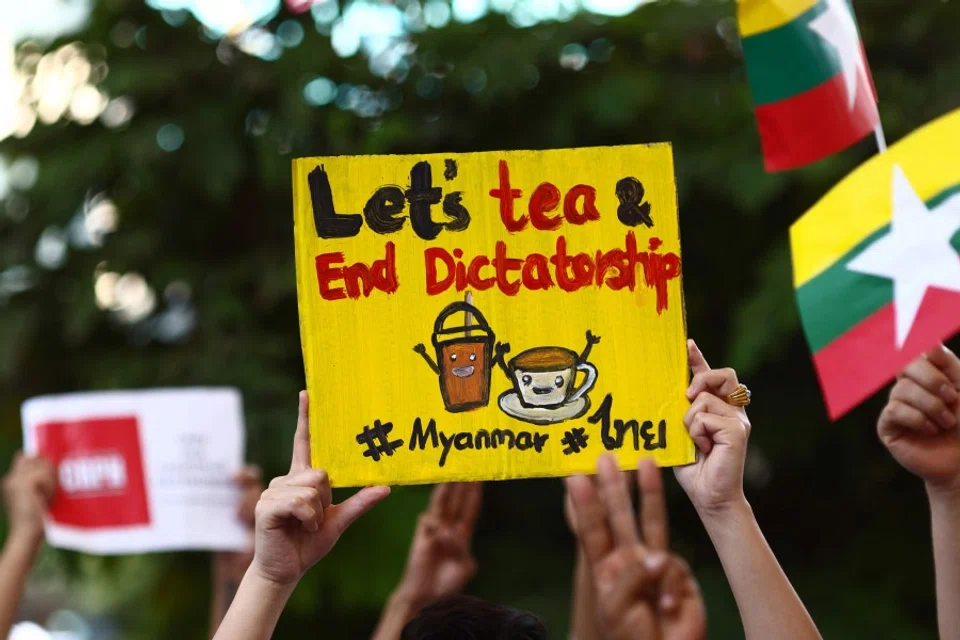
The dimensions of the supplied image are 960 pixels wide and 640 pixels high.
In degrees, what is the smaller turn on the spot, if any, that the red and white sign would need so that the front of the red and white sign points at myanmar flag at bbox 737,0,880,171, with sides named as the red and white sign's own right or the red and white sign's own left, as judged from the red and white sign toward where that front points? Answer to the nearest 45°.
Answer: approximately 45° to the red and white sign's own left

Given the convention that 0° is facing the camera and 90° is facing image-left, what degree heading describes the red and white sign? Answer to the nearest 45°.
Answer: approximately 0°

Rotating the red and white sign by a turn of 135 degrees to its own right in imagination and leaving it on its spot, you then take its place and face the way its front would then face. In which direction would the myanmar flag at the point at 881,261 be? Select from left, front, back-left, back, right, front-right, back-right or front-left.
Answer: back
